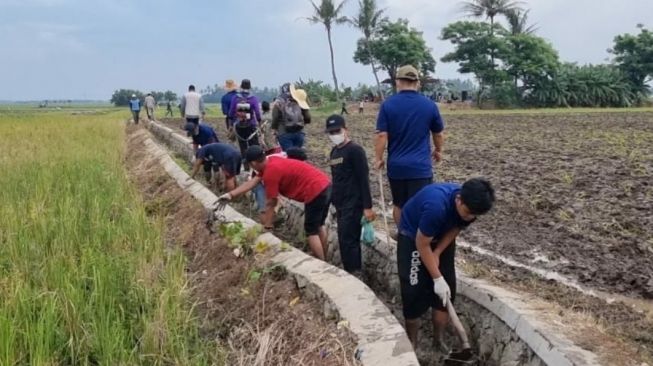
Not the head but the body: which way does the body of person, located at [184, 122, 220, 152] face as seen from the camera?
to the viewer's left

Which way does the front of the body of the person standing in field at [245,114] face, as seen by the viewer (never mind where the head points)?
away from the camera

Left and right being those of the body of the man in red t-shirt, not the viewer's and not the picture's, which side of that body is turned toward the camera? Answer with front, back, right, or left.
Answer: left

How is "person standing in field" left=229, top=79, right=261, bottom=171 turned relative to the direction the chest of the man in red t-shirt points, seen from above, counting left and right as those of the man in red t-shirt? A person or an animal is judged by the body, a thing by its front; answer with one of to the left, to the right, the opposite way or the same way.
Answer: to the right

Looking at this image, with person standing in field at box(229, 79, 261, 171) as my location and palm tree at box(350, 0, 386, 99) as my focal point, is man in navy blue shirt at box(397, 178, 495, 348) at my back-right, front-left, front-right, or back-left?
back-right

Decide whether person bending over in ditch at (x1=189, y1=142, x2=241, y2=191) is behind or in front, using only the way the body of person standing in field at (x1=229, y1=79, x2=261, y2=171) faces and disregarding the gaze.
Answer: behind

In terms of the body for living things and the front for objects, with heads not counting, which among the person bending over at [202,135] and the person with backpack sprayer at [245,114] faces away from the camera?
the person with backpack sprayer at [245,114]

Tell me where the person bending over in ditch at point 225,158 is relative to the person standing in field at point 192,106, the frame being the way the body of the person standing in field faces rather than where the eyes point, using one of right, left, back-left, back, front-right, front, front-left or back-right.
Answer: back

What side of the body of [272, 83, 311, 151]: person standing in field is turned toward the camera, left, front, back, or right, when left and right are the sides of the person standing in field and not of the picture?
back

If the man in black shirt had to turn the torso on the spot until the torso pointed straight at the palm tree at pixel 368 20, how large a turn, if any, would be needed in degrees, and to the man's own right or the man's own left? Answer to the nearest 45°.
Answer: approximately 135° to the man's own right
